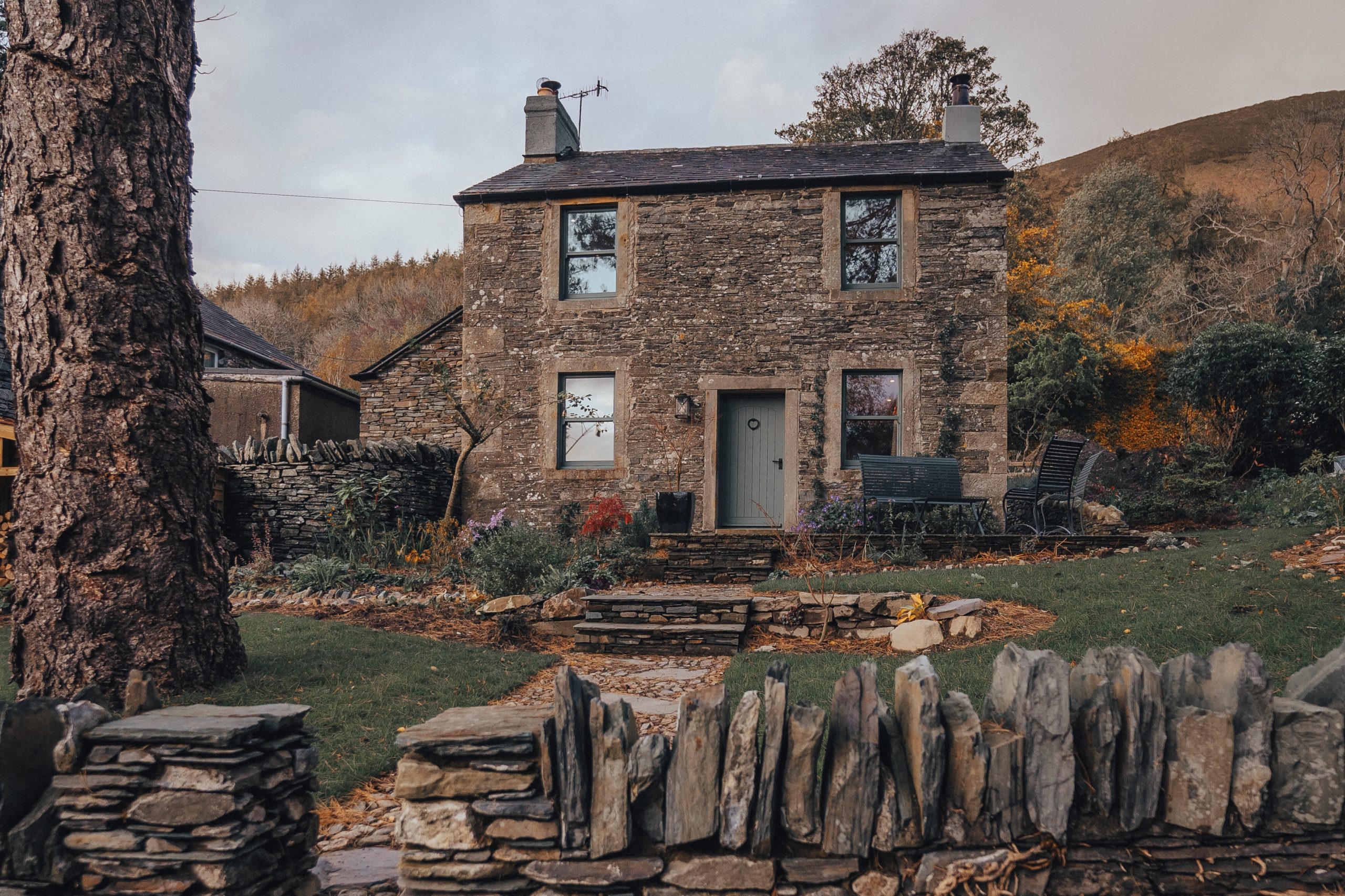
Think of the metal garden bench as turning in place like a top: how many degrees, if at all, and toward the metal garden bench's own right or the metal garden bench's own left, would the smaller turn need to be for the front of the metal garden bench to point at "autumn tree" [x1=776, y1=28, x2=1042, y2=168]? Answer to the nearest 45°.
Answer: approximately 135° to the metal garden bench's own left

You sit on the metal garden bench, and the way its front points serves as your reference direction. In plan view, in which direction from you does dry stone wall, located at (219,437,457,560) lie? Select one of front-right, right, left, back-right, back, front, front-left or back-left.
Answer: back-right

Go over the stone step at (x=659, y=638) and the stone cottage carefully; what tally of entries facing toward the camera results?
2

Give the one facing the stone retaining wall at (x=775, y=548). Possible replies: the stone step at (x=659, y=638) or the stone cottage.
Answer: the stone cottage

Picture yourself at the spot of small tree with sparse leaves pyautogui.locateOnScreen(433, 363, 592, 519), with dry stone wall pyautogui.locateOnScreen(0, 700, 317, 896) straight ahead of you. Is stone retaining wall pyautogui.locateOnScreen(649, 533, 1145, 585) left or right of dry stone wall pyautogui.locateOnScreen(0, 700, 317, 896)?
left

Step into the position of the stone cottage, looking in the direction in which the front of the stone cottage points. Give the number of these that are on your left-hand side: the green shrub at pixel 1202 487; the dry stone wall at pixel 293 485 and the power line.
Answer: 1

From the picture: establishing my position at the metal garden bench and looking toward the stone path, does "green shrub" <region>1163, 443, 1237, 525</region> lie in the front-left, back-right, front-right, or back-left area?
back-left

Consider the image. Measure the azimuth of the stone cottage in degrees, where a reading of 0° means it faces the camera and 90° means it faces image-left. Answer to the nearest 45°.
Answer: approximately 0°

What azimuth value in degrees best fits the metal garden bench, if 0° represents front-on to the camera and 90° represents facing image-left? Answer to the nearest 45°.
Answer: approximately 315°

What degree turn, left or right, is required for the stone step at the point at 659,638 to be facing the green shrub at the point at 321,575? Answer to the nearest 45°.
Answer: approximately 135° to its right
